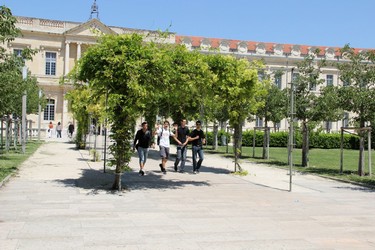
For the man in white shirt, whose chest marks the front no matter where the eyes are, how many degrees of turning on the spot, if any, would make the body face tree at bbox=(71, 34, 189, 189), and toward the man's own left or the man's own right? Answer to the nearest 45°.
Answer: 0° — they already face it

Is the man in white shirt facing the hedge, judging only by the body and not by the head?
no

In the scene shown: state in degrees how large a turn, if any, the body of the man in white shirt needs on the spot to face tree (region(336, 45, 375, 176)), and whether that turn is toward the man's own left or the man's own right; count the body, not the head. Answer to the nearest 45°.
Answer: approximately 90° to the man's own left

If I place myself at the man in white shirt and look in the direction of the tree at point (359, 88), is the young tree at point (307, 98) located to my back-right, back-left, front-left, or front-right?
front-left

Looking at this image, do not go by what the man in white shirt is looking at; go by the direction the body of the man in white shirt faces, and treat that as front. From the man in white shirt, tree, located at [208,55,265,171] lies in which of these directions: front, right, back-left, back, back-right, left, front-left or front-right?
left

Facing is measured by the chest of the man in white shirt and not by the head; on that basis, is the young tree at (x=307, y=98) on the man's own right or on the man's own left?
on the man's own left

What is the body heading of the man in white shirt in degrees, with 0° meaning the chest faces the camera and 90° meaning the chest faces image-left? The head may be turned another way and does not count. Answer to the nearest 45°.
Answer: approximately 0°

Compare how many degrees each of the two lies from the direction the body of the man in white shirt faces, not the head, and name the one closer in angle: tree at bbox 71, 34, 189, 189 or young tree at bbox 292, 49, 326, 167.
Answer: the tree

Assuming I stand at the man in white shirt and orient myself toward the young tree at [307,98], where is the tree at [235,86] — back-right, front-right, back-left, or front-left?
front-right
